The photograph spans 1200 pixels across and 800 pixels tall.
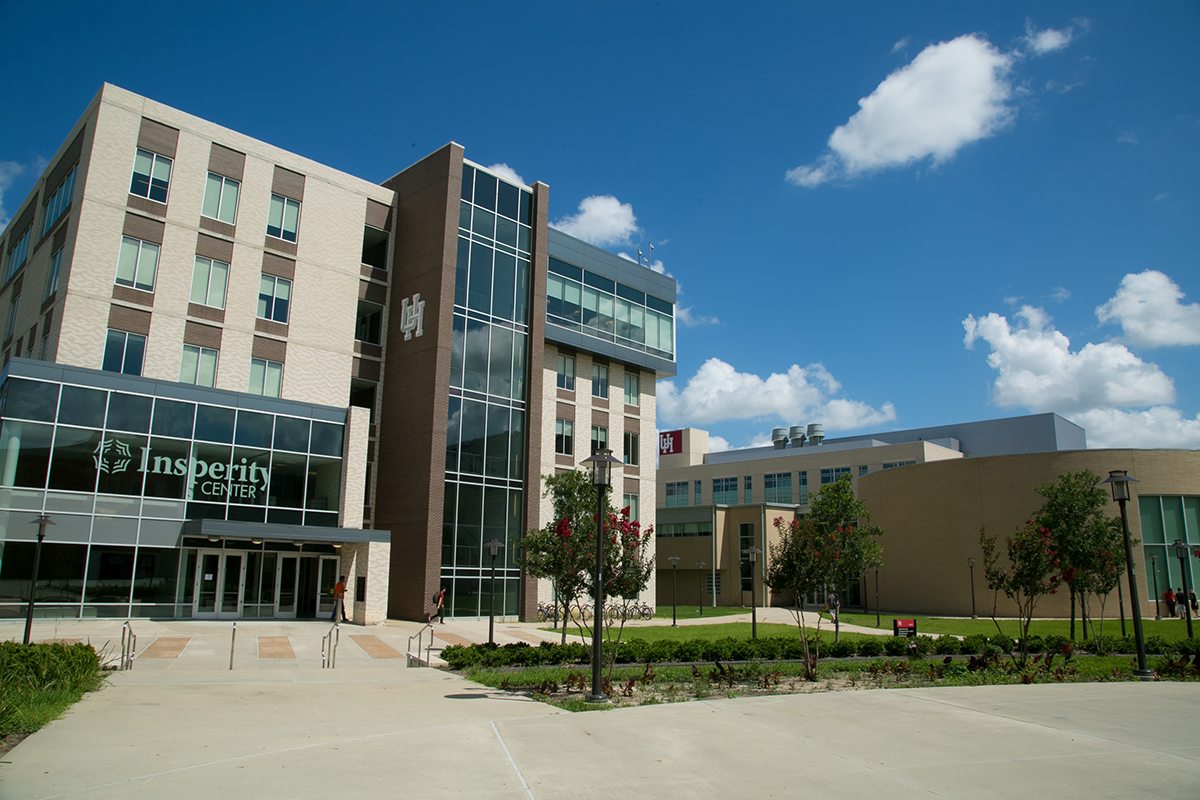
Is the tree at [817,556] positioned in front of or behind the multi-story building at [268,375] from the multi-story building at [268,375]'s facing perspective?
in front

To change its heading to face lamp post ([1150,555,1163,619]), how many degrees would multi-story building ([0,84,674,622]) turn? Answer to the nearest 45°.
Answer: approximately 45° to its left

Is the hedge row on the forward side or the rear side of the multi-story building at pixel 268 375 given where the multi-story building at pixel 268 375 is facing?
on the forward side

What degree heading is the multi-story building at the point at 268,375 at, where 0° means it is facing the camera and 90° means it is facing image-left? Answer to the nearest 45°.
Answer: approximately 315°

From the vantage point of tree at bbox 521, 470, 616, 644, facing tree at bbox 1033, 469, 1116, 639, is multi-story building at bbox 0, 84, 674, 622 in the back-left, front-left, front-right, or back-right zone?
back-left

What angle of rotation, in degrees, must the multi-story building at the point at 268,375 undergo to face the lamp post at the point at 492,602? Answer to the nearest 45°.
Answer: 0° — it already faces it

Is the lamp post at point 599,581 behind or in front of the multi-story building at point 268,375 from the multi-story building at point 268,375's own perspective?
in front
